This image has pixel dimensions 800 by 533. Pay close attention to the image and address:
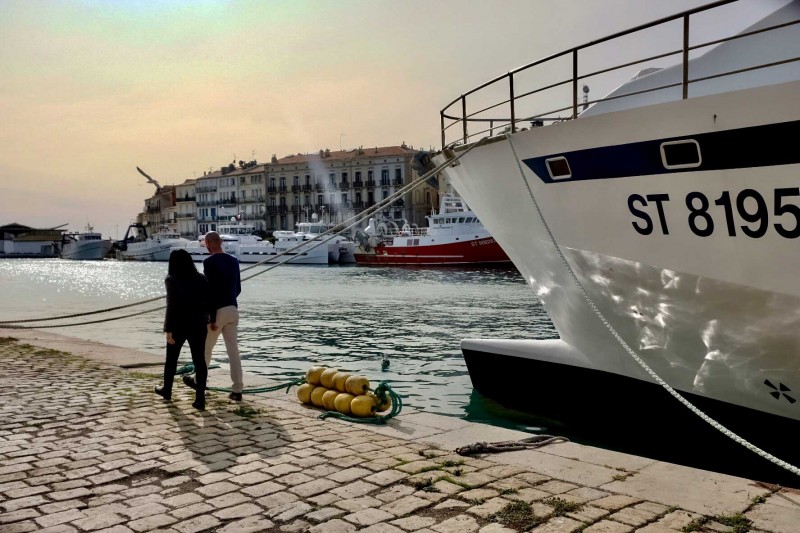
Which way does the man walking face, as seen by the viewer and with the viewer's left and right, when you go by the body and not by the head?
facing away from the viewer and to the left of the viewer

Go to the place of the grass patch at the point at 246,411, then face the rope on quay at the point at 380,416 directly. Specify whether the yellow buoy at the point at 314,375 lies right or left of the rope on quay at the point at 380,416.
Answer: left

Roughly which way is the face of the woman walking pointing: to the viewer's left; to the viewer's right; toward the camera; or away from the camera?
away from the camera

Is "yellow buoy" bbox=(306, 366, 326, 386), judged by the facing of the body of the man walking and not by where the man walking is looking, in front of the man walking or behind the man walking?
behind

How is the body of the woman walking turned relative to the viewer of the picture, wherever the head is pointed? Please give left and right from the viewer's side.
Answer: facing away from the viewer and to the left of the viewer

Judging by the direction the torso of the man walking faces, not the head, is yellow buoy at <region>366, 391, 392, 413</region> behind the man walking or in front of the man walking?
behind

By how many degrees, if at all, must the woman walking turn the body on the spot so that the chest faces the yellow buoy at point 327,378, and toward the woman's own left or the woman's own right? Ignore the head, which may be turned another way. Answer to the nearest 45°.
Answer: approximately 135° to the woman's own right

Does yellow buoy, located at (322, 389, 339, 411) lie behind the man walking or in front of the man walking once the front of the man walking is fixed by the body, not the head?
behind

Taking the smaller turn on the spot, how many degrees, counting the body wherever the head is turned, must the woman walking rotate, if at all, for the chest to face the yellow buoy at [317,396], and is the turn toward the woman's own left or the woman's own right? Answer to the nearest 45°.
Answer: approximately 135° to the woman's own right

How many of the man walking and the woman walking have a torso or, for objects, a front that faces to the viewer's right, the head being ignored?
0
